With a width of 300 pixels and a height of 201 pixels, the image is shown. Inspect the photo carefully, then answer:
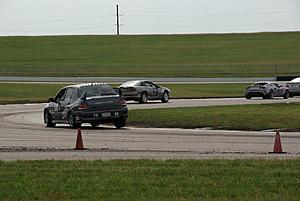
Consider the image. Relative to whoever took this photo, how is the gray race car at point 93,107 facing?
facing away from the viewer and to the left of the viewer
